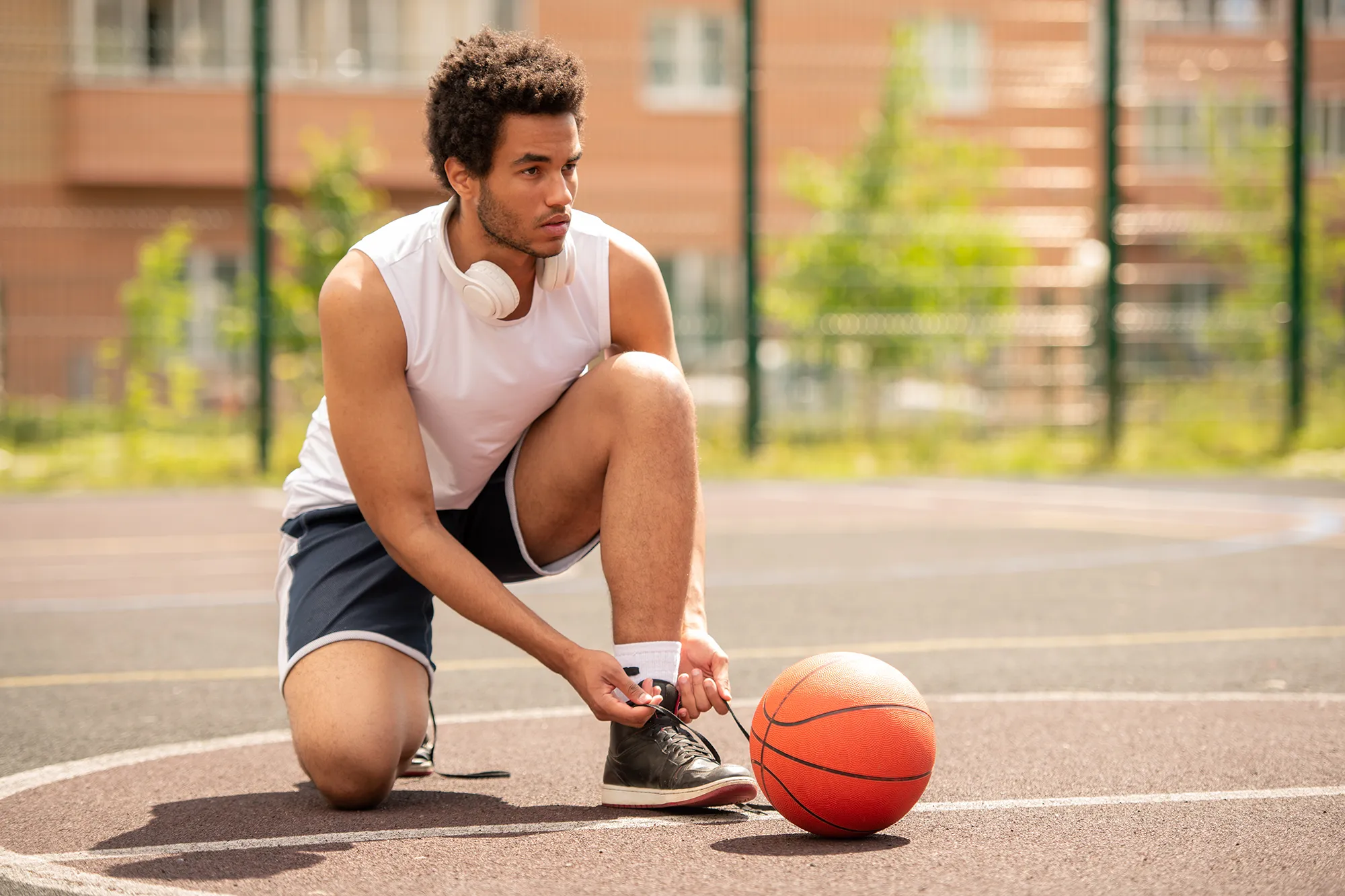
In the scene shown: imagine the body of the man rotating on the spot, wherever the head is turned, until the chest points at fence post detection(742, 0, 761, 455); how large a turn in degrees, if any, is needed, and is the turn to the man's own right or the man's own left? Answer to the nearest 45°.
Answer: approximately 135° to the man's own left

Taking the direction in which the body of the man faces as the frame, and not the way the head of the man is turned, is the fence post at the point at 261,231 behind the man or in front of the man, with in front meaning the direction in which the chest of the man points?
behind

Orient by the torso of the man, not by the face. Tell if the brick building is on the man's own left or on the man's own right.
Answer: on the man's own left

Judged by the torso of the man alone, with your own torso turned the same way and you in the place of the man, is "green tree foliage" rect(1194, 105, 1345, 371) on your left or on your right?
on your left

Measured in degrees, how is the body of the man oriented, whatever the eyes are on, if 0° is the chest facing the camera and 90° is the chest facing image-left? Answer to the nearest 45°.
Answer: approximately 315°

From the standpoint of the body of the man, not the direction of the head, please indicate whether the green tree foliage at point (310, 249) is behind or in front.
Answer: behind

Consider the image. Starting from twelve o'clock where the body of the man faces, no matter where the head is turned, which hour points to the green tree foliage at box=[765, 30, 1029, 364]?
The green tree foliage is roughly at 8 o'clock from the man.

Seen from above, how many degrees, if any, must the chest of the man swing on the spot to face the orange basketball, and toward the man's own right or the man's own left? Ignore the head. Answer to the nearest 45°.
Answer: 0° — they already face it

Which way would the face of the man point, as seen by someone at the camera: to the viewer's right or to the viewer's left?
to the viewer's right
